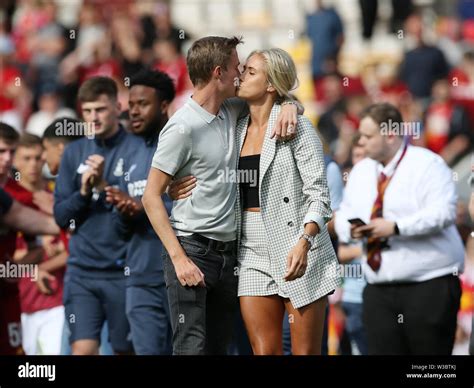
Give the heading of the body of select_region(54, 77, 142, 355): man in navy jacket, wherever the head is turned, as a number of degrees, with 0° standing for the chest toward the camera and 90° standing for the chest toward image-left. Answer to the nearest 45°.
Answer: approximately 0°

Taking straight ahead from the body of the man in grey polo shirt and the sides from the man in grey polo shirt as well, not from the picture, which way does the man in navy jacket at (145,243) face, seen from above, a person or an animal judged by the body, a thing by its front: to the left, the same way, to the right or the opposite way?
to the right

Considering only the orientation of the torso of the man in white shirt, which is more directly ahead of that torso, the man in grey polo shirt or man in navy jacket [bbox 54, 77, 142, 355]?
the man in grey polo shirt

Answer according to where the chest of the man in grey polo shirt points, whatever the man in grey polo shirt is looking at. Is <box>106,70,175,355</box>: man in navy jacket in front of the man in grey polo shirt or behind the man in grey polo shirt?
behind

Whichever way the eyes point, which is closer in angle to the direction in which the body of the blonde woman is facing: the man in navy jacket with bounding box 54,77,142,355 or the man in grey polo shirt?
the man in grey polo shirt

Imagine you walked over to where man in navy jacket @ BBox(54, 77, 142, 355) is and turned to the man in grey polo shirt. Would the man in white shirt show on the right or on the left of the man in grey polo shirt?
left

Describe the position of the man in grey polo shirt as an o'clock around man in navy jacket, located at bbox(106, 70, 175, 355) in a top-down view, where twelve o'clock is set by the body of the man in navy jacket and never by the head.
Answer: The man in grey polo shirt is roughly at 10 o'clock from the man in navy jacket.

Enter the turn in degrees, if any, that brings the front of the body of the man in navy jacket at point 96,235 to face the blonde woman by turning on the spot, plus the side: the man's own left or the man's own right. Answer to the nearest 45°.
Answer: approximately 45° to the man's own left

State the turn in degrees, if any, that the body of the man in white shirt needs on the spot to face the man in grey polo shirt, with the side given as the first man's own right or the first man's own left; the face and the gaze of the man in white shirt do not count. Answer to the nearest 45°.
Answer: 0° — they already face them
